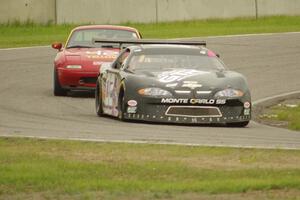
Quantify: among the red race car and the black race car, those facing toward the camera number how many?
2

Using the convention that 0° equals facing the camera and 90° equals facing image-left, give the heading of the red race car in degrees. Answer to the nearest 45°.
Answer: approximately 0°

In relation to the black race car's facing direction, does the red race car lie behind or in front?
behind

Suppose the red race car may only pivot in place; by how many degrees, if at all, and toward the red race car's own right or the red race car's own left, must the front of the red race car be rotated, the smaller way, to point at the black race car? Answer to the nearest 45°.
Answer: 0° — it already faces it

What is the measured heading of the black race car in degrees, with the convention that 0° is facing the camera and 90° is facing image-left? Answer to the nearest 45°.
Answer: approximately 0°
